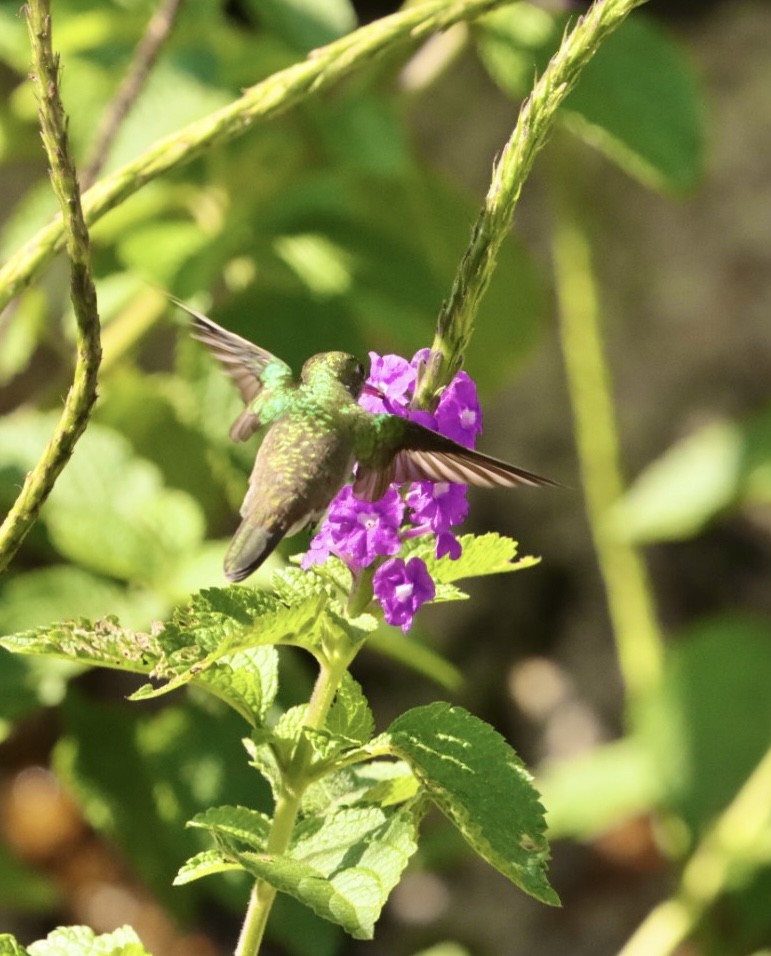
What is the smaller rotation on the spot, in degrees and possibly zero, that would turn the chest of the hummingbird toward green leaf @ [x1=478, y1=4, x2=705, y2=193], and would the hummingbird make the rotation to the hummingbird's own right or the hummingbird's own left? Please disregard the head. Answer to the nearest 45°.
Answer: approximately 45° to the hummingbird's own left

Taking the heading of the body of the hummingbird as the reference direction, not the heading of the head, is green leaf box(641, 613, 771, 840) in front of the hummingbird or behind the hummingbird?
in front

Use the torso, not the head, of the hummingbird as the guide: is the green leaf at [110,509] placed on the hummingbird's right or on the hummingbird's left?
on the hummingbird's left

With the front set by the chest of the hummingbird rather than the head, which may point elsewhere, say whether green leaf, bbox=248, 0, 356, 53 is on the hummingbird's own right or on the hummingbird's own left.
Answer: on the hummingbird's own left

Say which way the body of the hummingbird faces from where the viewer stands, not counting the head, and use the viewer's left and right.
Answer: facing away from the viewer and to the right of the viewer
